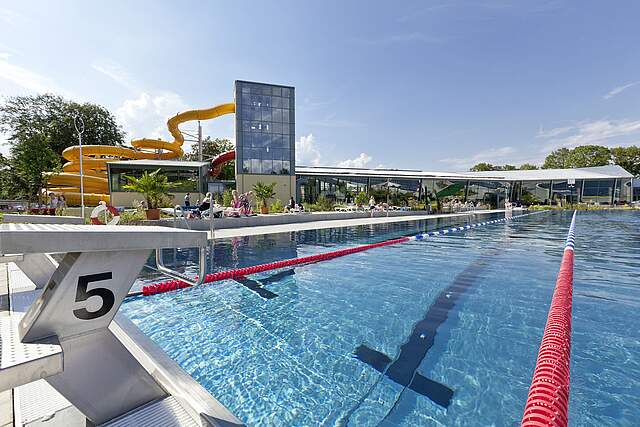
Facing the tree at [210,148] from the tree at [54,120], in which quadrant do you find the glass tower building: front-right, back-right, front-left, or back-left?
front-right

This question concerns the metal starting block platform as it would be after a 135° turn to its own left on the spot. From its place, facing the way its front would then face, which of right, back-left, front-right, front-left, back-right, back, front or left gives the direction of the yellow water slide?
front-right

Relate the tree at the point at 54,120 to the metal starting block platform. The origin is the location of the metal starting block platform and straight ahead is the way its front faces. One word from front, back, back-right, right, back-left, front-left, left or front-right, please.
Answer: left

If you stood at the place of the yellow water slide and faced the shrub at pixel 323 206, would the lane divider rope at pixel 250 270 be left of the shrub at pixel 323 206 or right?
right

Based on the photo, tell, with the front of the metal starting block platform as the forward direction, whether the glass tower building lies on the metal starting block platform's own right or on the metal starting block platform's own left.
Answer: on the metal starting block platform's own left

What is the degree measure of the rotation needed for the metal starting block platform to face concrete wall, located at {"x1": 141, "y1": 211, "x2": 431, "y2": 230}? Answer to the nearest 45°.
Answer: approximately 45° to its left

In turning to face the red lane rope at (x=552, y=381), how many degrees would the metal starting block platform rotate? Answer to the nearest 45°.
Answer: approximately 45° to its right

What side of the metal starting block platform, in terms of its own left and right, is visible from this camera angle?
right

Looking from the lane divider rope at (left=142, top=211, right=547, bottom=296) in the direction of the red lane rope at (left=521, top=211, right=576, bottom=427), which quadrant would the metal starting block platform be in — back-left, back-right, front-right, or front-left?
front-right

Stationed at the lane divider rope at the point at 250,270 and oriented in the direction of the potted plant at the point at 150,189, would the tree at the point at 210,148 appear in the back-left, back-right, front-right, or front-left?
front-right
